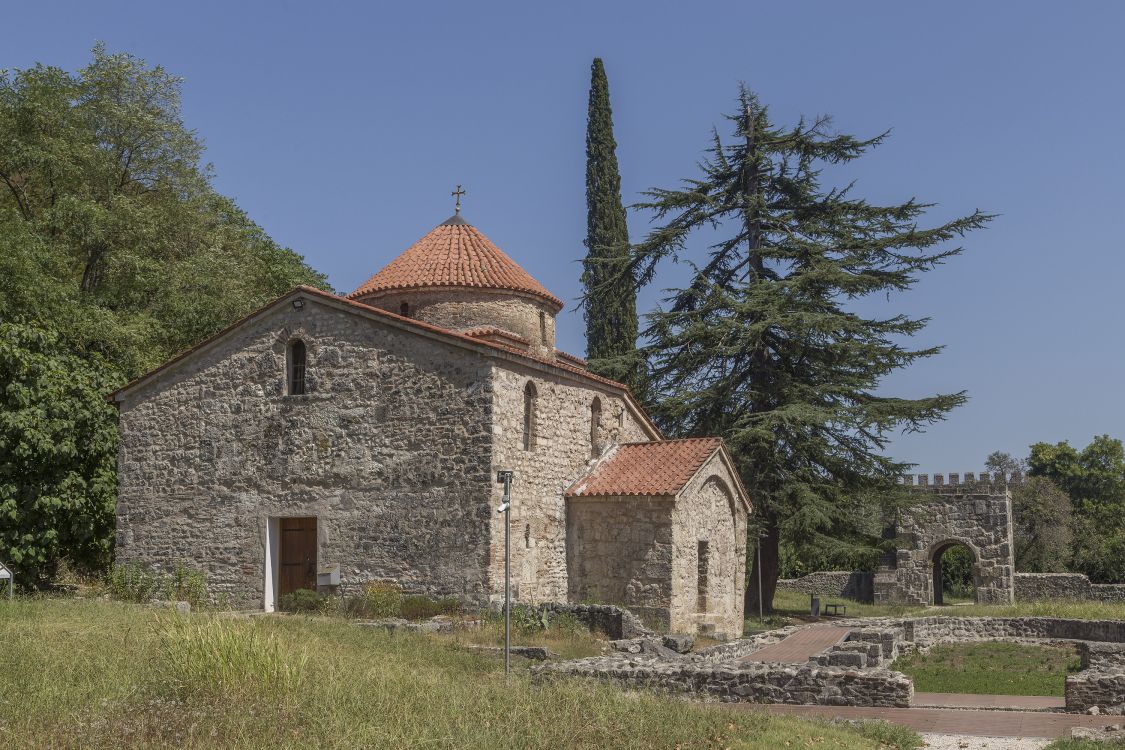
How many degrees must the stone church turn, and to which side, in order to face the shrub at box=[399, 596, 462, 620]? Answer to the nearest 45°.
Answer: approximately 45° to its left

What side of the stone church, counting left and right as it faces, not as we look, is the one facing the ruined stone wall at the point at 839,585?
back

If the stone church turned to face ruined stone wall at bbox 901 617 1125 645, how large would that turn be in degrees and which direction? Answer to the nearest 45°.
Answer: approximately 135° to its left

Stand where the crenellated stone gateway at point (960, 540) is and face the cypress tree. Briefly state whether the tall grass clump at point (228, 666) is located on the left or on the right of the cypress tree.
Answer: left

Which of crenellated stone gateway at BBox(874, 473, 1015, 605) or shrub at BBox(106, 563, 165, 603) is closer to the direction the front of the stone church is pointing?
the shrub

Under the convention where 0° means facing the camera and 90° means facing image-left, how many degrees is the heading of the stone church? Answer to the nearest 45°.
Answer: approximately 45°

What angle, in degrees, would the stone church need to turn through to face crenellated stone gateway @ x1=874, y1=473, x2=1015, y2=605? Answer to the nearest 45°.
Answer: approximately 180°

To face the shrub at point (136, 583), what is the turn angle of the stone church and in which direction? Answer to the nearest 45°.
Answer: approximately 45° to its right

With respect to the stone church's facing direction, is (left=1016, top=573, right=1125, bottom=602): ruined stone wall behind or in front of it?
behind

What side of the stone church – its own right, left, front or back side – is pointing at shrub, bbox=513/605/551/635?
left

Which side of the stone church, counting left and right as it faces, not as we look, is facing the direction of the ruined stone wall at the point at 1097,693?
left
